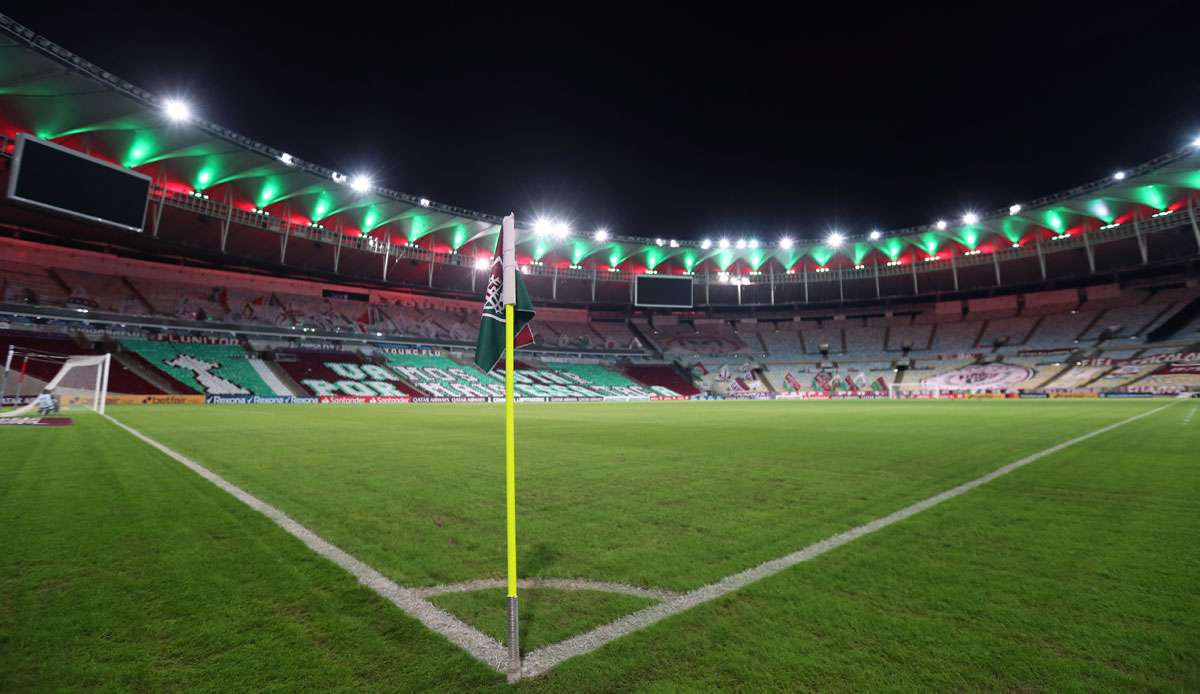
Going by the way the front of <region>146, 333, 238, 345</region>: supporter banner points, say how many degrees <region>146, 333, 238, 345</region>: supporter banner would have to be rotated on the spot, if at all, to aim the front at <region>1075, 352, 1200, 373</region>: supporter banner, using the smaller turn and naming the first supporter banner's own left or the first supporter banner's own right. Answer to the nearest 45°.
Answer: approximately 45° to the first supporter banner's own left

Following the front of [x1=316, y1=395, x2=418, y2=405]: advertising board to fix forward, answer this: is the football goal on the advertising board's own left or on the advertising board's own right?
on the advertising board's own right

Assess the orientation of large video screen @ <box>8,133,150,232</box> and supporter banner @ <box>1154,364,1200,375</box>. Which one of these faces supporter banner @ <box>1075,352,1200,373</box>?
the large video screen
